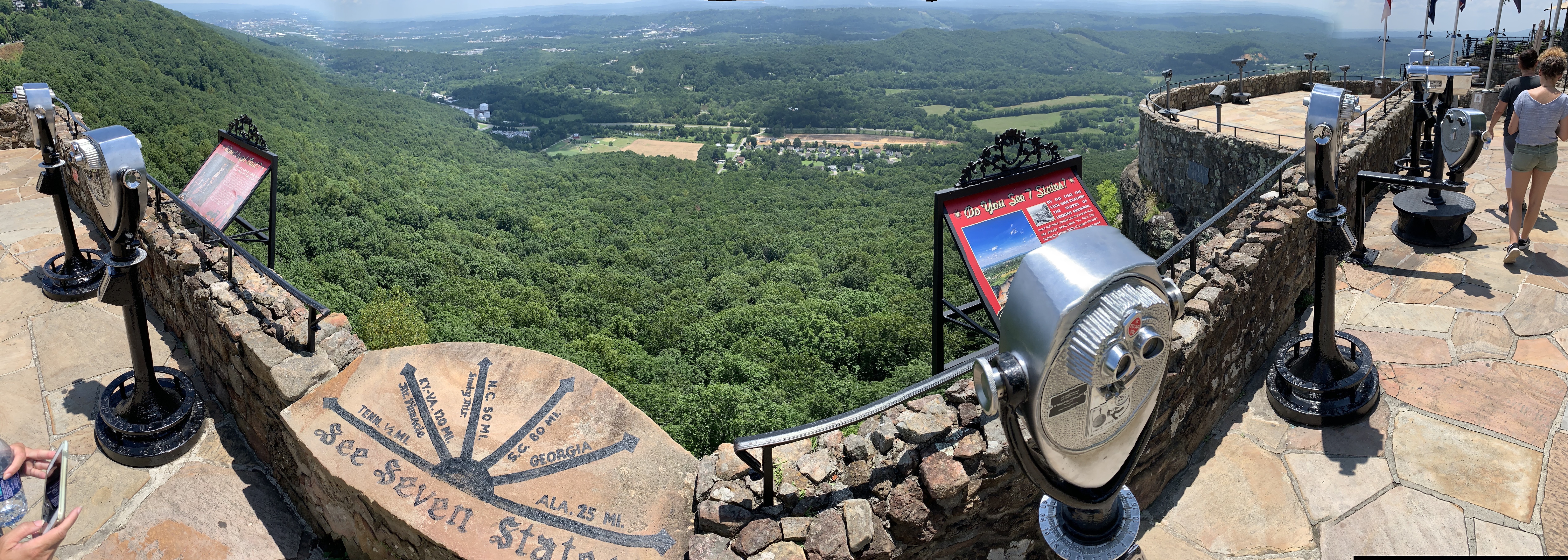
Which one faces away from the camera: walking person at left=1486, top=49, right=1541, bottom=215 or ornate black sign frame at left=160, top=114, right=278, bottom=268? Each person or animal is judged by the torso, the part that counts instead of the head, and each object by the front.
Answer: the walking person

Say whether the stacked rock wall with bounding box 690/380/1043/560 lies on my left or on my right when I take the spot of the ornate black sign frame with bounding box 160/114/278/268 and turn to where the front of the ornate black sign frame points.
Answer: on my left

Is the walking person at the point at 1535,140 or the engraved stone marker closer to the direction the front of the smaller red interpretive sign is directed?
the engraved stone marker

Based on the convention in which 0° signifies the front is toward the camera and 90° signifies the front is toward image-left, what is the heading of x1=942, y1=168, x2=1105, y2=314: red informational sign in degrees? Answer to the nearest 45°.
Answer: approximately 315°

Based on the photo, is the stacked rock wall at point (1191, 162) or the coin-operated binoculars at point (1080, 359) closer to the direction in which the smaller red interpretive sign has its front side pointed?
the coin-operated binoculars

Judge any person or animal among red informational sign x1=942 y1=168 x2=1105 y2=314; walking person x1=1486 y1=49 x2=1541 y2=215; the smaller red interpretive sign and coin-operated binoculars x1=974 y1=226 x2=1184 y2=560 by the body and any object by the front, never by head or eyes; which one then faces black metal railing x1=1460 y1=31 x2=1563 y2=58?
the walking person

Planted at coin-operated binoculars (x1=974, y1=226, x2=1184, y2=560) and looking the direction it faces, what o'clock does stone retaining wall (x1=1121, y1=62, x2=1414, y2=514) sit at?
The stone retaining wall is roughly at 8 o'clock from the coin-operated binoculars.
